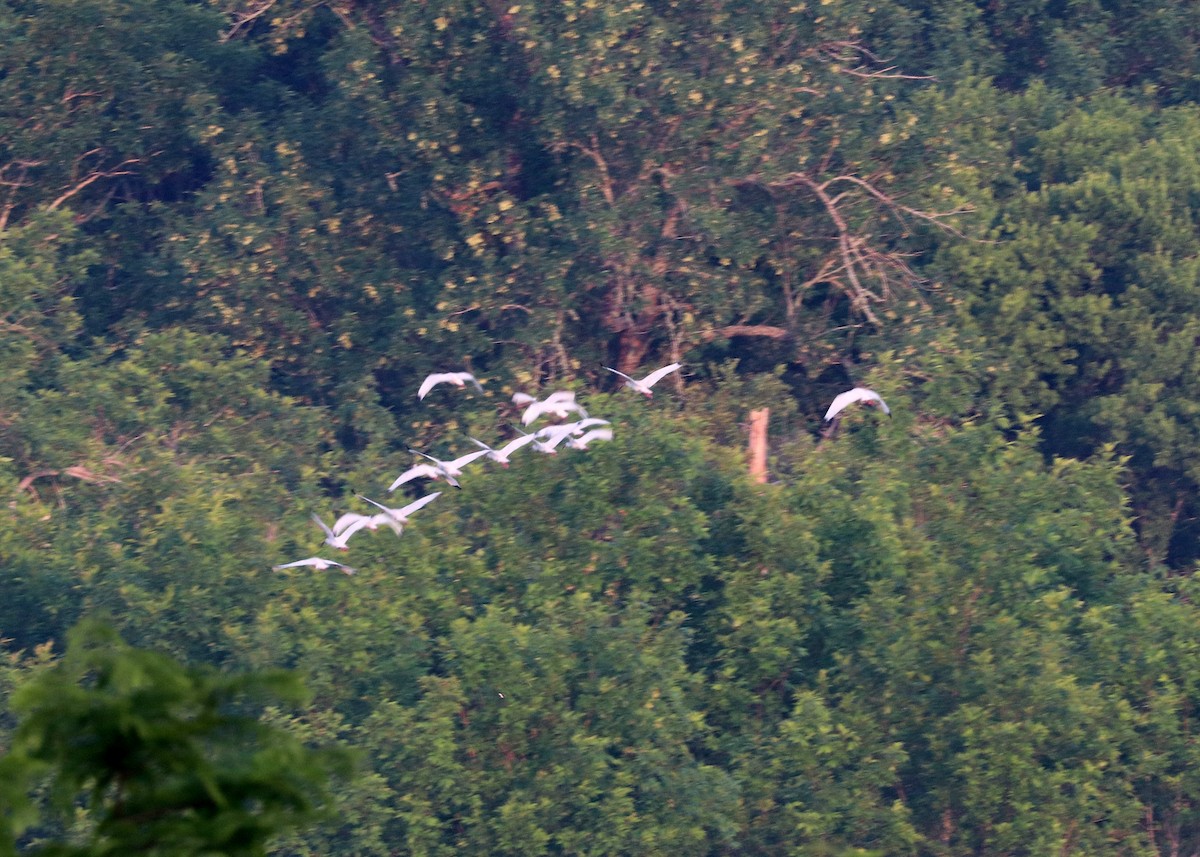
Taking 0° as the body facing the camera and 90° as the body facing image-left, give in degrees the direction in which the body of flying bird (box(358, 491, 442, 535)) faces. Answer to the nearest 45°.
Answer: approximately 315°

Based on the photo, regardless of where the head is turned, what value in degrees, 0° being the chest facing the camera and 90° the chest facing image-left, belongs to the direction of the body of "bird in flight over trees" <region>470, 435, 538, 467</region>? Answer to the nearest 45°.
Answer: approximately 315°

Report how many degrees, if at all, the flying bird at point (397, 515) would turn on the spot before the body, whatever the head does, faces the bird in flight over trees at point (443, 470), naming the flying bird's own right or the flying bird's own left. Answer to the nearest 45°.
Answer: approximately 90° to the flying bird's own left

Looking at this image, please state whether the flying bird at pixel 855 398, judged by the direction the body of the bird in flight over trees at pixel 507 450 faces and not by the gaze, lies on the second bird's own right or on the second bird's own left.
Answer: on the second bird's own left

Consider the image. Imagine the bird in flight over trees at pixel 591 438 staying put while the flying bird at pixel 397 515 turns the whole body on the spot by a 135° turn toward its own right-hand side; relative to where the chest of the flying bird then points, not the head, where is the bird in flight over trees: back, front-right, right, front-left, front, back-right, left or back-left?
back

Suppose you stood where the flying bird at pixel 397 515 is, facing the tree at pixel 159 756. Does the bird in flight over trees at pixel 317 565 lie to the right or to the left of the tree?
right

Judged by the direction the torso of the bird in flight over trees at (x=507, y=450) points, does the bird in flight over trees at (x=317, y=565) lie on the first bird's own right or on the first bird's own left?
on the first bird's own right
